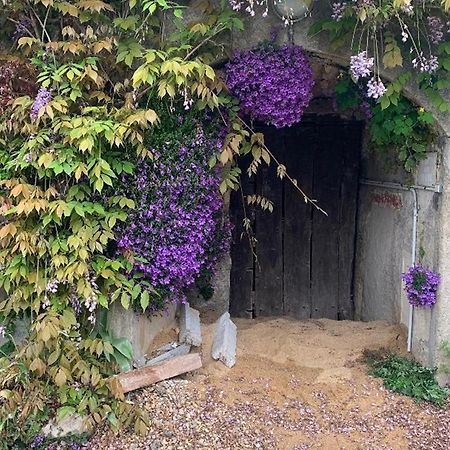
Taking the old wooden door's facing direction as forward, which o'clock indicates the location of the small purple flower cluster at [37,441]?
The small purple flower cluster is roughly at 1 o'clock from the old wooden door.

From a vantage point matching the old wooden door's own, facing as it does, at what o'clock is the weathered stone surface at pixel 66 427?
The weathered stone surface is roughly at 1 o'clock from the old wooden door.

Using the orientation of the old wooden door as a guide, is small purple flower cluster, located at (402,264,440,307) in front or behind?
in front

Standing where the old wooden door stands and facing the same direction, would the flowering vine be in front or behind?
in front

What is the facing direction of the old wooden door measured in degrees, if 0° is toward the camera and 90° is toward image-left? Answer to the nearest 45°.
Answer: approximately 0°
